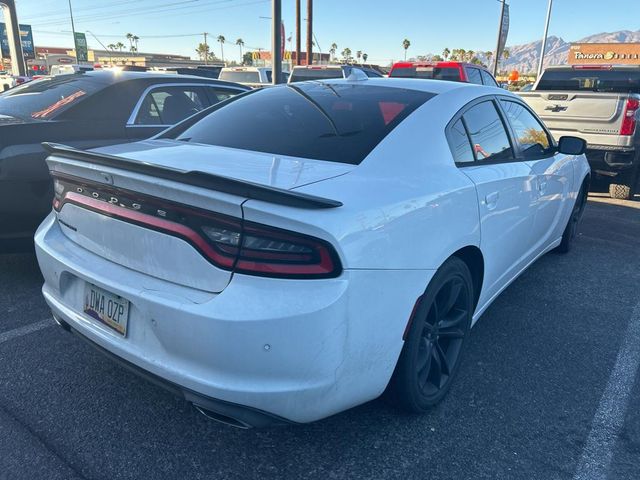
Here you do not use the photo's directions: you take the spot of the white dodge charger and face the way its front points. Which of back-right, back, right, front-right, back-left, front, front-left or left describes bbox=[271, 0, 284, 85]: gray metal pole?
front-left

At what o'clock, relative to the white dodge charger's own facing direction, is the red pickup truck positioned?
The red pickup truck is roughly at 11 o'clock from the white dodge charger.

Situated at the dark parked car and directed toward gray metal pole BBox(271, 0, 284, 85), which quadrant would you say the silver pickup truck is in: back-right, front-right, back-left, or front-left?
front-right

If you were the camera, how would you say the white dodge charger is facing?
facing away from the viewer and to the right of the viewer

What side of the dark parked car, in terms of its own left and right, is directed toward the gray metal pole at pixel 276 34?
front

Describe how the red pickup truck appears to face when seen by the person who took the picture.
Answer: facing away from the viewer and to the right of the viewer

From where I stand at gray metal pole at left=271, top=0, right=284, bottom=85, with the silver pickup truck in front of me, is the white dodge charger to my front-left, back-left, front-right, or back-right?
front-right

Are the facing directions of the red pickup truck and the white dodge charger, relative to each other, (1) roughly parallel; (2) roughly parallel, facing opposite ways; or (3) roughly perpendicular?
roughly parallel

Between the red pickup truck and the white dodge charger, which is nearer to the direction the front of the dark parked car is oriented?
the red pickup truck

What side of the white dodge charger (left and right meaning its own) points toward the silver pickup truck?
front

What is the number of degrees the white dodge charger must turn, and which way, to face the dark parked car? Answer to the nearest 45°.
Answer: approximately 90° to its left

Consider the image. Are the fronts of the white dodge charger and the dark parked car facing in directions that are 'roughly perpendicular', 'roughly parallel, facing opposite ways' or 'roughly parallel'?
roughly parallel

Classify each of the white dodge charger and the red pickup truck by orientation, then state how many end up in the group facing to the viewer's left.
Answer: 0

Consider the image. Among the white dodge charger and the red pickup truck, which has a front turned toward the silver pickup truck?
the white dodge charger

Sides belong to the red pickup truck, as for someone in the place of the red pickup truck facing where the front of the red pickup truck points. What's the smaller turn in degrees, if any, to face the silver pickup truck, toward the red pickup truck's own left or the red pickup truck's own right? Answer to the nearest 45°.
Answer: approximately 90° to the red pickup truck's own right

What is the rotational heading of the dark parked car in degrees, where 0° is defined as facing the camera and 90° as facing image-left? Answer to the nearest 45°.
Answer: approximately 225°
